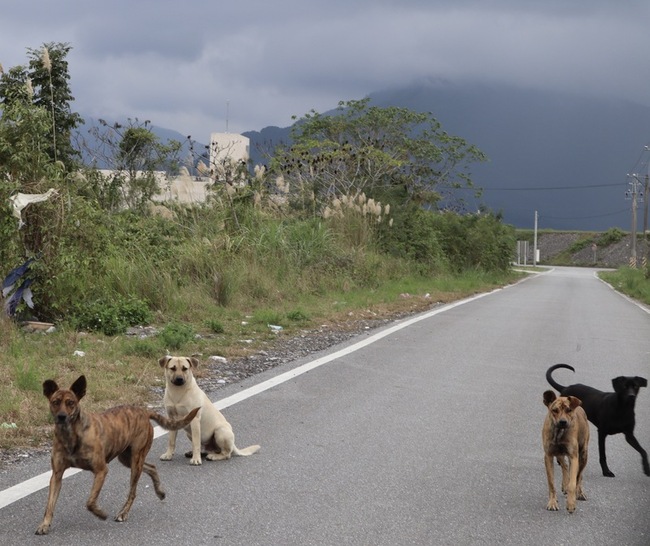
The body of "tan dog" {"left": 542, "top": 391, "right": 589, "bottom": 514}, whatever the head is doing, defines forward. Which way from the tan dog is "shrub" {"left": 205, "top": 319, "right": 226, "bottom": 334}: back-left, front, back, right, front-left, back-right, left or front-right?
back-right

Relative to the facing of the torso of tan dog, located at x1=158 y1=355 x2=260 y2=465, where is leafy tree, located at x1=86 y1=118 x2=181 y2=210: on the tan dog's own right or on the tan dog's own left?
on the tan dog's own right

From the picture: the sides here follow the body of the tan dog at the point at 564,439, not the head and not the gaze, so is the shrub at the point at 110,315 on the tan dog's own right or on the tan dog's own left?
on the tan dog's own right

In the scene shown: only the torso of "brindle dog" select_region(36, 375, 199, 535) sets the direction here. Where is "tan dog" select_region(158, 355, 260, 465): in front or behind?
behind

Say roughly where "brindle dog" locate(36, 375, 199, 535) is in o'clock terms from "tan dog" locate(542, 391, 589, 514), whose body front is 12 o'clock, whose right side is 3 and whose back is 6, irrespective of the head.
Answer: The brindle dog is roughly at 2 o'clock from the tan dog.

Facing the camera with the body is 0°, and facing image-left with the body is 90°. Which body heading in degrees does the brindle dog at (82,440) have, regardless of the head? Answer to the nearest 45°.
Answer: approximately 45°

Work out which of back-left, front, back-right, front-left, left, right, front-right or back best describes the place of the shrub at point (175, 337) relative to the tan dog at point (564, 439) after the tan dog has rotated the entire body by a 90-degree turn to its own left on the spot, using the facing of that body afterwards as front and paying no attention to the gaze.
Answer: back-left

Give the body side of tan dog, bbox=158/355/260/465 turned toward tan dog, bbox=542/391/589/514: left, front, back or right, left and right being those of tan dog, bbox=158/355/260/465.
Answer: left

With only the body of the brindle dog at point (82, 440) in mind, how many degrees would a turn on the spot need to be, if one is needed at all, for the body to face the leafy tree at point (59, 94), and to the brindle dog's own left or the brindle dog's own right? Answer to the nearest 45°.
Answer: approximately 135° to the brindle dog's own right

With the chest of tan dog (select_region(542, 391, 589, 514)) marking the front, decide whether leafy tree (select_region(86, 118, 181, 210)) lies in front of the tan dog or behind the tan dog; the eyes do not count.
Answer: behind

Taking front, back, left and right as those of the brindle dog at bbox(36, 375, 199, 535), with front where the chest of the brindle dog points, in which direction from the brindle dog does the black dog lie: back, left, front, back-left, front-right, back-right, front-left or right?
back-left

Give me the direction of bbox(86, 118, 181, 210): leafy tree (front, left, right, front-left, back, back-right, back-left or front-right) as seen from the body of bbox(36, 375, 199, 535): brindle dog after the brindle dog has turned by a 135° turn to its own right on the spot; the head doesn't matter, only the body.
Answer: front

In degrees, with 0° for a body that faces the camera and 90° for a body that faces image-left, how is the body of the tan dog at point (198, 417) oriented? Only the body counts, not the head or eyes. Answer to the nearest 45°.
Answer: approximately 45°

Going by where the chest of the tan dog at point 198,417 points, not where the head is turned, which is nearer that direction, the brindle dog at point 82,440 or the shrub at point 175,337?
the brindle dog
